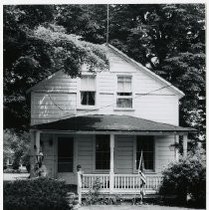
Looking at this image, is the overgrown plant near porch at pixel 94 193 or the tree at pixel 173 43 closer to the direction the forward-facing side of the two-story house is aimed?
the overgrown plant near porch

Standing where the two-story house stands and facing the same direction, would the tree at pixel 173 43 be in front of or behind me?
behind

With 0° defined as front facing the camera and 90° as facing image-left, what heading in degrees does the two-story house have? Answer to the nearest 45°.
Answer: approximately 0°
